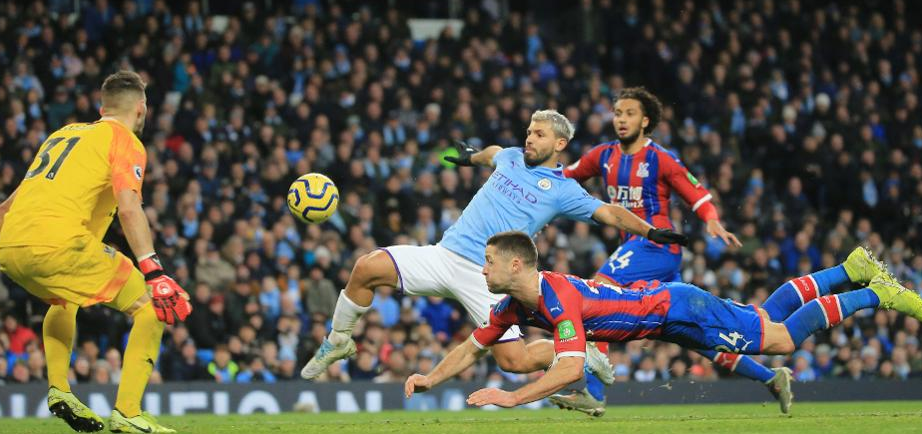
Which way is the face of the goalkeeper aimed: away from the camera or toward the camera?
away from the camera

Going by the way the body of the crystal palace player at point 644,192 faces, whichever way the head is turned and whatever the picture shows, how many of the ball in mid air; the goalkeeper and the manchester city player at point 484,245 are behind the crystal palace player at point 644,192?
0

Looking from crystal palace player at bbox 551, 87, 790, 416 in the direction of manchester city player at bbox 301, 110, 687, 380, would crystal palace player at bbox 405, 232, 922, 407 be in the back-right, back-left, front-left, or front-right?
front-left

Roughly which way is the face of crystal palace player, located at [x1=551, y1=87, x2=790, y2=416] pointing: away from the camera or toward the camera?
toward the camera

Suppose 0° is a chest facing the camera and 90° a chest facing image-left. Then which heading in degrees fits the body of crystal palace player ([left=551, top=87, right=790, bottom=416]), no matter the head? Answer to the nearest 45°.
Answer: approximately 45°

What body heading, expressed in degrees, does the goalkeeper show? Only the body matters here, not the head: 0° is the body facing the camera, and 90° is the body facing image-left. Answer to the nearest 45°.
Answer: approximately 225°

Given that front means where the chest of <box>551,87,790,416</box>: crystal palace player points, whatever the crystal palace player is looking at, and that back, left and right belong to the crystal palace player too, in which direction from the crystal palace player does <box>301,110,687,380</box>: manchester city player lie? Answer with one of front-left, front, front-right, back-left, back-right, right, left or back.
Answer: front

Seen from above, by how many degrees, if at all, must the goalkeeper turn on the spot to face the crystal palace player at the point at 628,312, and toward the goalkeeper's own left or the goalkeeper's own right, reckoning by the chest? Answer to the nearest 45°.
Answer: approximately 45° to the goalkeeper's own right

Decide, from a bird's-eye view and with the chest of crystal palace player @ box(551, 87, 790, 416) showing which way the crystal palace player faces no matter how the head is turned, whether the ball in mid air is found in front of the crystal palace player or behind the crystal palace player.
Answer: in front

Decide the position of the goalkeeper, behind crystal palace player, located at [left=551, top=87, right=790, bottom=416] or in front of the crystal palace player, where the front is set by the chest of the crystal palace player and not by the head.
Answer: in front

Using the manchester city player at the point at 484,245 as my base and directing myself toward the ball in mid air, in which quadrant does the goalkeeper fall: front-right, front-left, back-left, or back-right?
front-left
